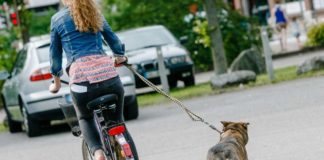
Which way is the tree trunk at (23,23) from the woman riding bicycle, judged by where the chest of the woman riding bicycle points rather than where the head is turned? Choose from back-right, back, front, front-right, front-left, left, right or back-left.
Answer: front

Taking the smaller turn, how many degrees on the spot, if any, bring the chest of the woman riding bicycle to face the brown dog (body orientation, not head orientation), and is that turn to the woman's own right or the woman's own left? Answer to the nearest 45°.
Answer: approximately 90° to the woman's own right

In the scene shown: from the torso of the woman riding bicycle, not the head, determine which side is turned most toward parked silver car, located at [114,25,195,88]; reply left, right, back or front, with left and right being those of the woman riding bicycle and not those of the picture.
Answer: front

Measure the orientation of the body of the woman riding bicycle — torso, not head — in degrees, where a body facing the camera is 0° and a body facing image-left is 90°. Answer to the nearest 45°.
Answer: approximately 180°

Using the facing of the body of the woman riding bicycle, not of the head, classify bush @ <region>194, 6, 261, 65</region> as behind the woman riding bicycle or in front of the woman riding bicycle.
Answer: in front

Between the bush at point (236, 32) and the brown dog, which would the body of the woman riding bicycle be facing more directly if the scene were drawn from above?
the bush

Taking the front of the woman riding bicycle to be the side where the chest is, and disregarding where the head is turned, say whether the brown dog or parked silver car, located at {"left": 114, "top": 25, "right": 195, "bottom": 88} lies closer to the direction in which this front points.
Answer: the parked silver car

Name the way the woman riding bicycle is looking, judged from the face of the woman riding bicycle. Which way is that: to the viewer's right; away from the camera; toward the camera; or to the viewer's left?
away from the camera
